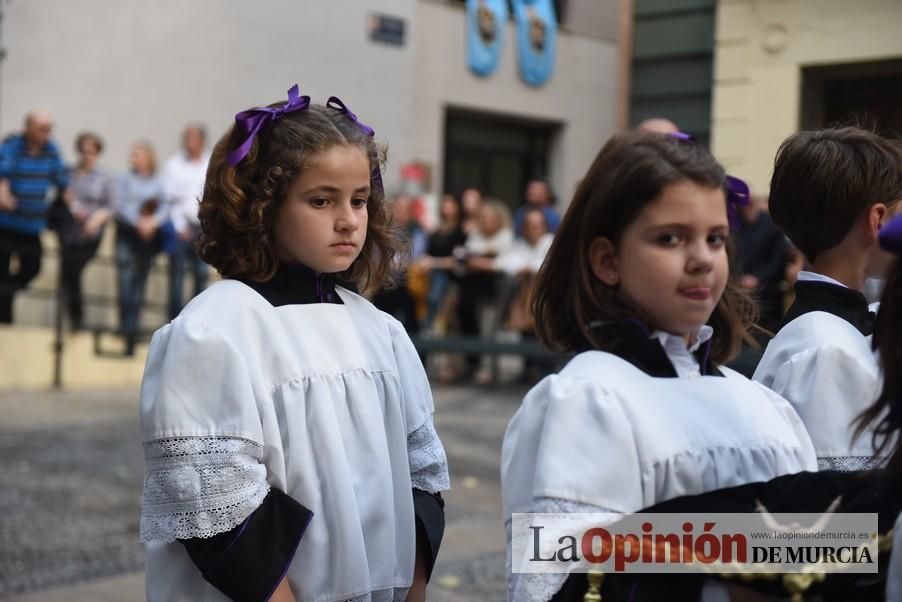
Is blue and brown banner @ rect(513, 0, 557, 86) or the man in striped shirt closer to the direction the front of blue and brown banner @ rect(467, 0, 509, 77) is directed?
the man in striped shirt

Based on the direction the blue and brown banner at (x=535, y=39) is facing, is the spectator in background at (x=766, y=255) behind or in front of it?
in front

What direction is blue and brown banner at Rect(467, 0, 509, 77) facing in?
toward the camera

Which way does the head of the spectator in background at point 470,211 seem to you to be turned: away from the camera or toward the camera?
toward the camera

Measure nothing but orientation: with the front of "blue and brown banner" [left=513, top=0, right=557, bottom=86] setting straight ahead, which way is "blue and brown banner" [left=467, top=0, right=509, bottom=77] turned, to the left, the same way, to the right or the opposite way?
the same way

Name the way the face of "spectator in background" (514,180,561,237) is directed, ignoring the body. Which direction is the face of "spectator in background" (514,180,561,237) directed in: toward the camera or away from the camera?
toward the camera

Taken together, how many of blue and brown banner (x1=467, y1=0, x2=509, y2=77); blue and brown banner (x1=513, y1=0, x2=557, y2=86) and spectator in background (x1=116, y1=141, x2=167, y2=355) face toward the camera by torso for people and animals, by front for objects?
3

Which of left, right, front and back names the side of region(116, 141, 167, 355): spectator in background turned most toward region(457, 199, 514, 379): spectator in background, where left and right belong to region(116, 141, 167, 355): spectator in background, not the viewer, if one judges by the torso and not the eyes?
left

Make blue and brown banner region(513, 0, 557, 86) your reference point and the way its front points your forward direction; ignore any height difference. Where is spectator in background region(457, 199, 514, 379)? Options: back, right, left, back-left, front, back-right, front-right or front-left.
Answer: front

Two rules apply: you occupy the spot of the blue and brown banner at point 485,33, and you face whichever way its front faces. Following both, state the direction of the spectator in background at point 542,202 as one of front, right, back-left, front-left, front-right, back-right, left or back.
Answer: front

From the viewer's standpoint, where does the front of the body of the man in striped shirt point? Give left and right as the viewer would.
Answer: facing the viewer and to the right of the viewer

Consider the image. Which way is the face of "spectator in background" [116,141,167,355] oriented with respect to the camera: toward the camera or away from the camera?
toward the camera

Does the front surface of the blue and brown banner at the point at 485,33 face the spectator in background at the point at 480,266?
yes

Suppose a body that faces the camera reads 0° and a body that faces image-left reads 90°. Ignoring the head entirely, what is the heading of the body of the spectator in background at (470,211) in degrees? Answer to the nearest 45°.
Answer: approximately 0°

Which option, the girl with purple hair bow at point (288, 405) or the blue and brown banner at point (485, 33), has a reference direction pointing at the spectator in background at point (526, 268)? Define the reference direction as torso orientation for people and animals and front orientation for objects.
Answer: the blue and brown banner

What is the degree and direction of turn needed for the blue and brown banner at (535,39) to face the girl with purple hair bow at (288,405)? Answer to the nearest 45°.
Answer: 0° — it already faces them

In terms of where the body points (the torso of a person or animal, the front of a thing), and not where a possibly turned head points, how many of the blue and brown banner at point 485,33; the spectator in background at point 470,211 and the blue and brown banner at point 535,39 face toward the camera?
3

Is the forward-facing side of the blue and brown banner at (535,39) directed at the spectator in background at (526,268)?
yes

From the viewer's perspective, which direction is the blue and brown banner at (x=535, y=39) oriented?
toward the camera

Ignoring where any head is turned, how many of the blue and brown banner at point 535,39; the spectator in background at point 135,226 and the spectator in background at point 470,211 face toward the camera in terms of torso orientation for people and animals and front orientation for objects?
3
